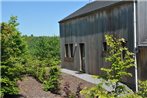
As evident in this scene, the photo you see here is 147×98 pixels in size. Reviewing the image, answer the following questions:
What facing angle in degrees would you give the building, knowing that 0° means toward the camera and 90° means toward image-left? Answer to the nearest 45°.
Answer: approximately 45°
